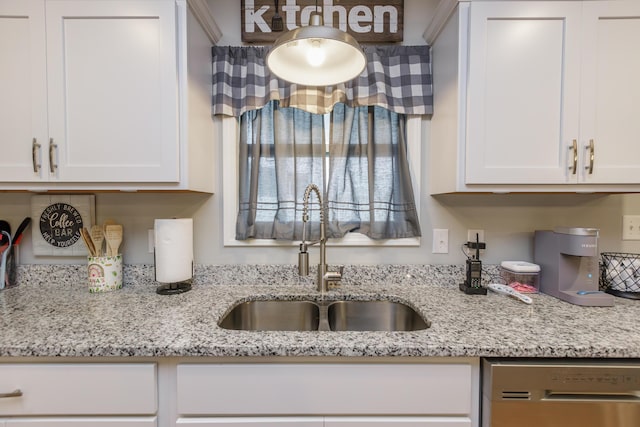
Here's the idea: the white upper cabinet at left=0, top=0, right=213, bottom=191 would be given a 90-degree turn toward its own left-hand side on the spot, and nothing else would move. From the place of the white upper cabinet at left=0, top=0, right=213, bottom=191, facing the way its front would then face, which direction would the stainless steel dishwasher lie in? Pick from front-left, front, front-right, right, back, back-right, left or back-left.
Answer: front-right

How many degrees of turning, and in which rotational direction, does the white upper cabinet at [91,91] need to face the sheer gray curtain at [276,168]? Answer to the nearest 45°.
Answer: approximately 90° to its left

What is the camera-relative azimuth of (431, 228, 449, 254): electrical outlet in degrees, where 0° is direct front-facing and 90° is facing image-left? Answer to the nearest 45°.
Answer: approximately 0°

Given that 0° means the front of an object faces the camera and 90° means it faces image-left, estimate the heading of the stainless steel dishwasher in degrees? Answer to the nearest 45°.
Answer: approximately 0°

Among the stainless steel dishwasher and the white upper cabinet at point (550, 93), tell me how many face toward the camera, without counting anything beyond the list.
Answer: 2
